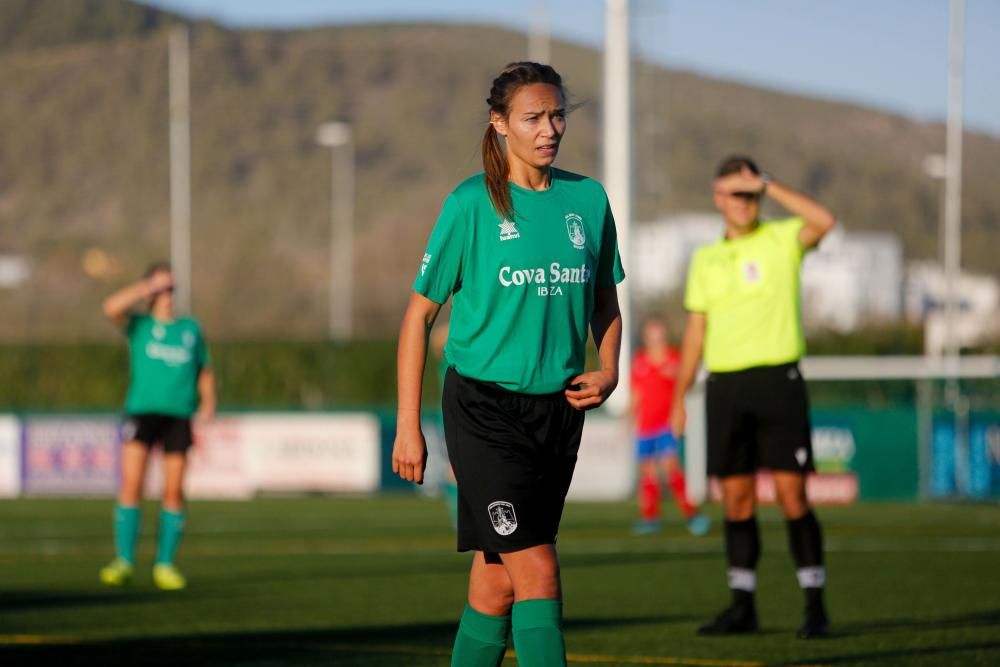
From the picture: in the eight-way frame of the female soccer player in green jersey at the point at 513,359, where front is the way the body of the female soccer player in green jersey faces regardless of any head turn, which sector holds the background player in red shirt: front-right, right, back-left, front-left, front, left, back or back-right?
back-left

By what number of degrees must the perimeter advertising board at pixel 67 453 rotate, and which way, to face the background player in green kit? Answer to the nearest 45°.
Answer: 0° — it already faces them

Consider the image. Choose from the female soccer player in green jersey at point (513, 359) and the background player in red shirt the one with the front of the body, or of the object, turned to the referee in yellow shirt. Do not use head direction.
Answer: the background player in red shirt

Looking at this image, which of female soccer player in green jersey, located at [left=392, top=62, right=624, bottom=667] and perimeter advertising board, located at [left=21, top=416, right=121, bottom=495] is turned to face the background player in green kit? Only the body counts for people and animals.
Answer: the perimeter advertising board

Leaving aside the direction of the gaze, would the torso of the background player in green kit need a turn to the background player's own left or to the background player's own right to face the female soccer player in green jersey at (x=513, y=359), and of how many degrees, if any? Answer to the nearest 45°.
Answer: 0° — they already face them

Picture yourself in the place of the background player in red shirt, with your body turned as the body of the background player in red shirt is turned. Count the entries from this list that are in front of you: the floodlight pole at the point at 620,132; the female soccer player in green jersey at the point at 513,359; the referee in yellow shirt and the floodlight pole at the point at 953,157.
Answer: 2

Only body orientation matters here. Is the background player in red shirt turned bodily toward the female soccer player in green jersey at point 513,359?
yes

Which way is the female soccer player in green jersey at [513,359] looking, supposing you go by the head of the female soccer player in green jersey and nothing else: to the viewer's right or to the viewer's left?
to the viewer's right

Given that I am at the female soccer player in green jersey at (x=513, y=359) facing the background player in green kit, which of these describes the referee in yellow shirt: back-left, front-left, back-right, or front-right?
front-right

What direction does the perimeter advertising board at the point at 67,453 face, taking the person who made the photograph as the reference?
facing the viewer

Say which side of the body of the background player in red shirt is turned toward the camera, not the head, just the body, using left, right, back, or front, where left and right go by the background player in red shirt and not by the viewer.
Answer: front

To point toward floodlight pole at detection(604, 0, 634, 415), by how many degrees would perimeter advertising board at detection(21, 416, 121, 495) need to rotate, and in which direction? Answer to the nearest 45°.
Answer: approximately 90° to its left

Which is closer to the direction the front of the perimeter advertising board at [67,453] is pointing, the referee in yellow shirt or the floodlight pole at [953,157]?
the referee in yellow shirt

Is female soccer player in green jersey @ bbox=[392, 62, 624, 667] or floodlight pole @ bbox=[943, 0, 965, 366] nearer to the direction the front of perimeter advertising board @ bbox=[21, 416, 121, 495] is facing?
the female soccer player in green jersey

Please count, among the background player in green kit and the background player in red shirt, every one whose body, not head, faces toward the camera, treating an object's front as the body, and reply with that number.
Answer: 2
